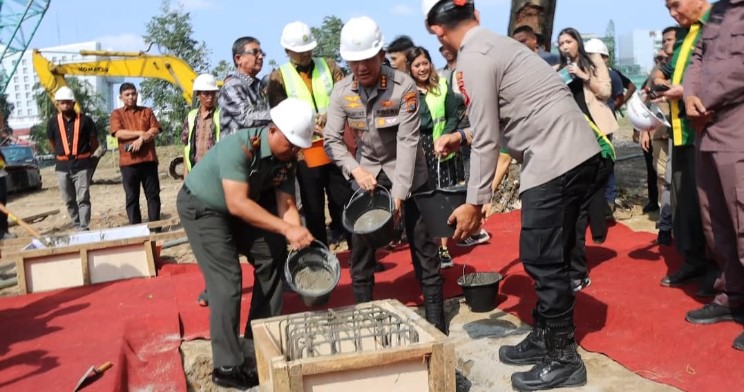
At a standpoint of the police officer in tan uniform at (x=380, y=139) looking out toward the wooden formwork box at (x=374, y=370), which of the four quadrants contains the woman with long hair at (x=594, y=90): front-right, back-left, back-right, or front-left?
back-left

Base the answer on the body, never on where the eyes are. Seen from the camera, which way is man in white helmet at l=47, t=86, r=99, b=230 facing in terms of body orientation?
toward the camera

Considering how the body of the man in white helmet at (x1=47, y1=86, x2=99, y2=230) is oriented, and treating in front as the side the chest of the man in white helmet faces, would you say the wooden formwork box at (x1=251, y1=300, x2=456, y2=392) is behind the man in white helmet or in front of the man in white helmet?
in front

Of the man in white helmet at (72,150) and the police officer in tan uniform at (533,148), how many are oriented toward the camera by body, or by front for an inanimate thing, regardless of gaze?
1

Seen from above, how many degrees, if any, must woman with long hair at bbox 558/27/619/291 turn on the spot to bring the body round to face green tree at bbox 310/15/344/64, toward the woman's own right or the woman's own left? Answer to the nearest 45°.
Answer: approximately 90° to the woman's own right

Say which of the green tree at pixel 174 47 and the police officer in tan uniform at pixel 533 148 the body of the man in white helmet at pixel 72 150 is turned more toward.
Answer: the police officer in tan uniform

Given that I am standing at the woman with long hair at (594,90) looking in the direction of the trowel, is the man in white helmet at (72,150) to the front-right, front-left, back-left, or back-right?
front-right

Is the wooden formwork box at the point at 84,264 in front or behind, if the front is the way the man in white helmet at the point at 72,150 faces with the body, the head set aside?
in front

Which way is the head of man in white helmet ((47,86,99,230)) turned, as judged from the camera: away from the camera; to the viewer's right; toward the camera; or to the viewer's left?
toward the camera

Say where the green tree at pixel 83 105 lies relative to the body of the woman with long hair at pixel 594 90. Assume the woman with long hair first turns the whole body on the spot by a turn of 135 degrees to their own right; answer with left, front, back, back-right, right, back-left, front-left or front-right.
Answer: front-left

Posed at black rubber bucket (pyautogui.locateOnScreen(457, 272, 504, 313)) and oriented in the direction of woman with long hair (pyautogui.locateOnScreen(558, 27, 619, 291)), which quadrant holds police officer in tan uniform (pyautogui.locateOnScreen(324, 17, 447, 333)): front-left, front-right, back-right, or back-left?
back-left

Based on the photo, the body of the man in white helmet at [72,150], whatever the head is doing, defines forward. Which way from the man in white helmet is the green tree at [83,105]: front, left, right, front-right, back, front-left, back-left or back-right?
back

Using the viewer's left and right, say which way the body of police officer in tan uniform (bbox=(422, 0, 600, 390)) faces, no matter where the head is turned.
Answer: facing to the left of the viewer

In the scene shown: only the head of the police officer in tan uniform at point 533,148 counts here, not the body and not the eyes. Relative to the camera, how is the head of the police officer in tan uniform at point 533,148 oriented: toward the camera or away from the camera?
away from the camera

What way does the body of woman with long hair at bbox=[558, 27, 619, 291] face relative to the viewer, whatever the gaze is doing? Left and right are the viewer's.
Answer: facing the viewer and to the left of the viewer

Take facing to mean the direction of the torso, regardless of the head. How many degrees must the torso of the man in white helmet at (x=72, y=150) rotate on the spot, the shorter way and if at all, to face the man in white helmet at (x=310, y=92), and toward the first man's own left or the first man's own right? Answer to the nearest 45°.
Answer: approximately 45° to the first man's own left
